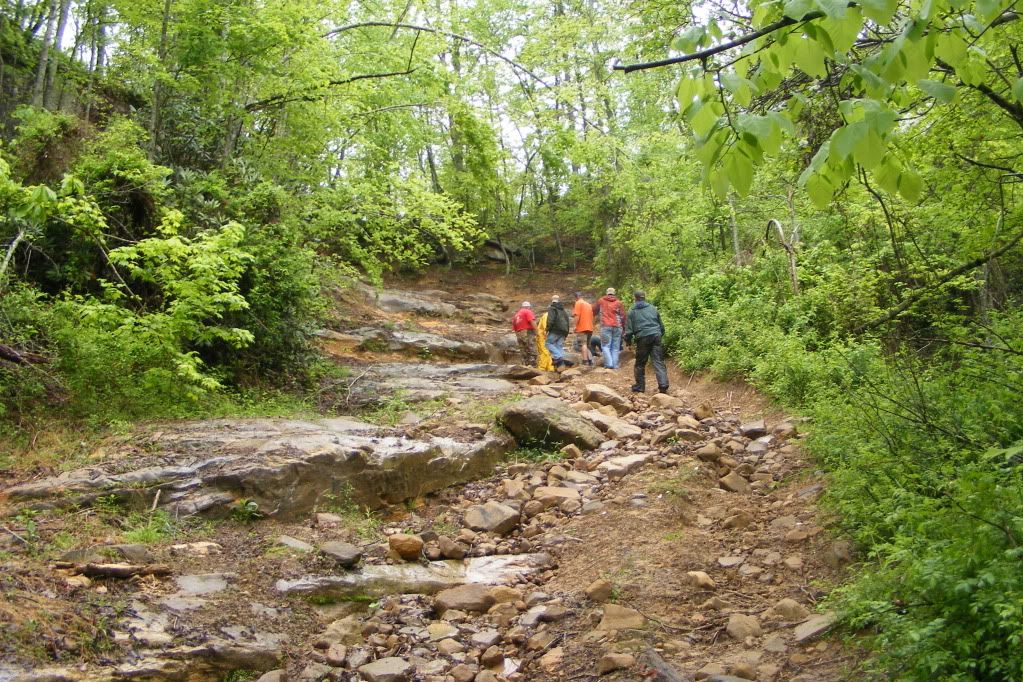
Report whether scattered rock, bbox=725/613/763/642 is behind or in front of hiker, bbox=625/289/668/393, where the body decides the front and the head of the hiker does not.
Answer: behind

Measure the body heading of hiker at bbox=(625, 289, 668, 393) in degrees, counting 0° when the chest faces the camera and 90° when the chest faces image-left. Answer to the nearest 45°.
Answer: approximately 180°

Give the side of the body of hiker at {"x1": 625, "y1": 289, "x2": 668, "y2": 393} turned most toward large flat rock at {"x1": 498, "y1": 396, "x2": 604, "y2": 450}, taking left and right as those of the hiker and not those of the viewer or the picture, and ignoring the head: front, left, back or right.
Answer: back

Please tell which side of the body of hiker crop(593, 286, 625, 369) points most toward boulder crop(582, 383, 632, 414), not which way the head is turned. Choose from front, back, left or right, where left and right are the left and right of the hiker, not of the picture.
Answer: back

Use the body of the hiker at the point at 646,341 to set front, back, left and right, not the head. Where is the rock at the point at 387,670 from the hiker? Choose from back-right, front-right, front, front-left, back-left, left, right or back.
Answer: back

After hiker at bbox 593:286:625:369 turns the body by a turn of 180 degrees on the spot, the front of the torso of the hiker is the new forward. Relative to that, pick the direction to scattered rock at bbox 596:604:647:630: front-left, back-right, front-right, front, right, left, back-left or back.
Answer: front

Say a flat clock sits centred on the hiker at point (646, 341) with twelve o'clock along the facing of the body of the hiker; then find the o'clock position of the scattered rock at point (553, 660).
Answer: The scattered rock is roughly at 6 o'clock from the hiker.

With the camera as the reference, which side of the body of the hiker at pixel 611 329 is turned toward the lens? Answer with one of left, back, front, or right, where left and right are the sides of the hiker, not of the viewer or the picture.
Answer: back
